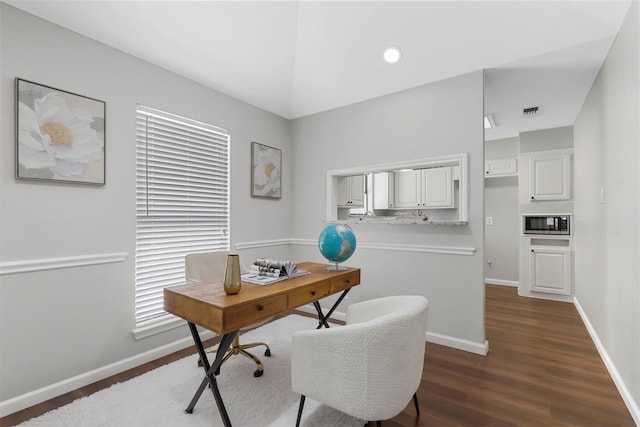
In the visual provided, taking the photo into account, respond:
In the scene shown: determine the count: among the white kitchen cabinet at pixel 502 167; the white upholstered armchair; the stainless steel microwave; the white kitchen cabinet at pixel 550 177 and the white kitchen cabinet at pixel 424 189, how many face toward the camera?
4

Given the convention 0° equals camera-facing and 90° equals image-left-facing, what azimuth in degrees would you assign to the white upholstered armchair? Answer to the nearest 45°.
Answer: approximately 135°

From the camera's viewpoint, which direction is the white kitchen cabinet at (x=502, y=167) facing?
toward the camera

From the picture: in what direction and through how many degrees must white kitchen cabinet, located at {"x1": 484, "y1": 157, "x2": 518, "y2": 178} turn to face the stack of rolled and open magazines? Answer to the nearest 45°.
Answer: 0° — it already faces it

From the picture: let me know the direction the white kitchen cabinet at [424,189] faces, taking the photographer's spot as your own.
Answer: facing the viewer

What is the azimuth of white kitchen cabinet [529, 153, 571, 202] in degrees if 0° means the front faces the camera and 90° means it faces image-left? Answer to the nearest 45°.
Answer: approximately 0°

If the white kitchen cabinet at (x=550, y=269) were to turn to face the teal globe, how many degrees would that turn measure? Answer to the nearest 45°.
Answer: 0° — it already faces it

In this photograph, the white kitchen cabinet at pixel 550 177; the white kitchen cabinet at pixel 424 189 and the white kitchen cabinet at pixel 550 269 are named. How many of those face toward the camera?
3

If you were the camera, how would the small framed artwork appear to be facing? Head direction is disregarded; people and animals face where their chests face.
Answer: facing the viewer and to the right of the viewer

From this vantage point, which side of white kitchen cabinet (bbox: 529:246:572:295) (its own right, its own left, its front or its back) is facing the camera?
front
